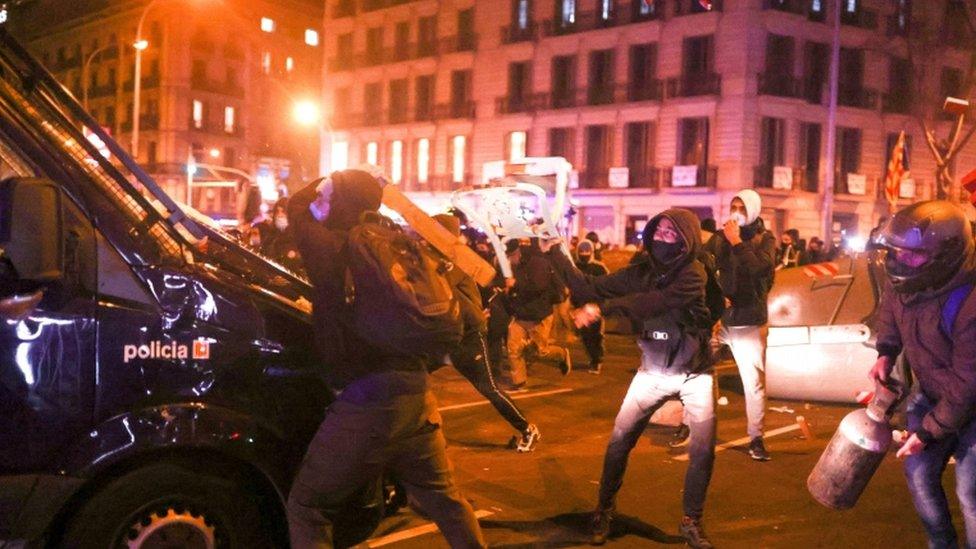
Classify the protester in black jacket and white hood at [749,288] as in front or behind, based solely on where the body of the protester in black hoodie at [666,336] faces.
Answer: behind

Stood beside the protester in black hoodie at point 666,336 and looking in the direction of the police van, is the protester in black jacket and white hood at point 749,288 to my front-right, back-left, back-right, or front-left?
back-right

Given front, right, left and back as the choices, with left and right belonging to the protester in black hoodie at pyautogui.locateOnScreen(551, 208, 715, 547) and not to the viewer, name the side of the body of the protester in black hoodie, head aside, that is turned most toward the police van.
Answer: front

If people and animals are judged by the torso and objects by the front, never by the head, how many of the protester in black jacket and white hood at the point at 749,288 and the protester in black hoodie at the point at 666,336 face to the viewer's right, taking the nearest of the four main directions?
0

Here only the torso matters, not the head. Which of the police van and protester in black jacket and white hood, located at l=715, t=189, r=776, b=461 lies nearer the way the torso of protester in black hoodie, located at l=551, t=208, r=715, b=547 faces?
the police van

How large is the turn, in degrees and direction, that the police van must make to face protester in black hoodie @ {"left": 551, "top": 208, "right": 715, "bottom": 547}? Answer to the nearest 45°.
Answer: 0° — it already faces them

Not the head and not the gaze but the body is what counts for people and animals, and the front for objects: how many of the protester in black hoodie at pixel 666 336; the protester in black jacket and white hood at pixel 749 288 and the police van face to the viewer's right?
1

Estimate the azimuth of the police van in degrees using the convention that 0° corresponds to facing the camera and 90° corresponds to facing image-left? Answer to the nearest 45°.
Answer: approximately 270°

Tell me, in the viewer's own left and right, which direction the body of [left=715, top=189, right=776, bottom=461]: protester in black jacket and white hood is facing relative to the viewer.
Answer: facing the viewer and to the left of the viewer

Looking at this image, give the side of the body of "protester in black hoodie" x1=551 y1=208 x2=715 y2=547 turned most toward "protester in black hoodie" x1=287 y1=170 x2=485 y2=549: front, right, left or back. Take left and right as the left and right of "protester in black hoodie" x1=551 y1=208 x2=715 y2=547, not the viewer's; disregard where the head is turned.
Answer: front
